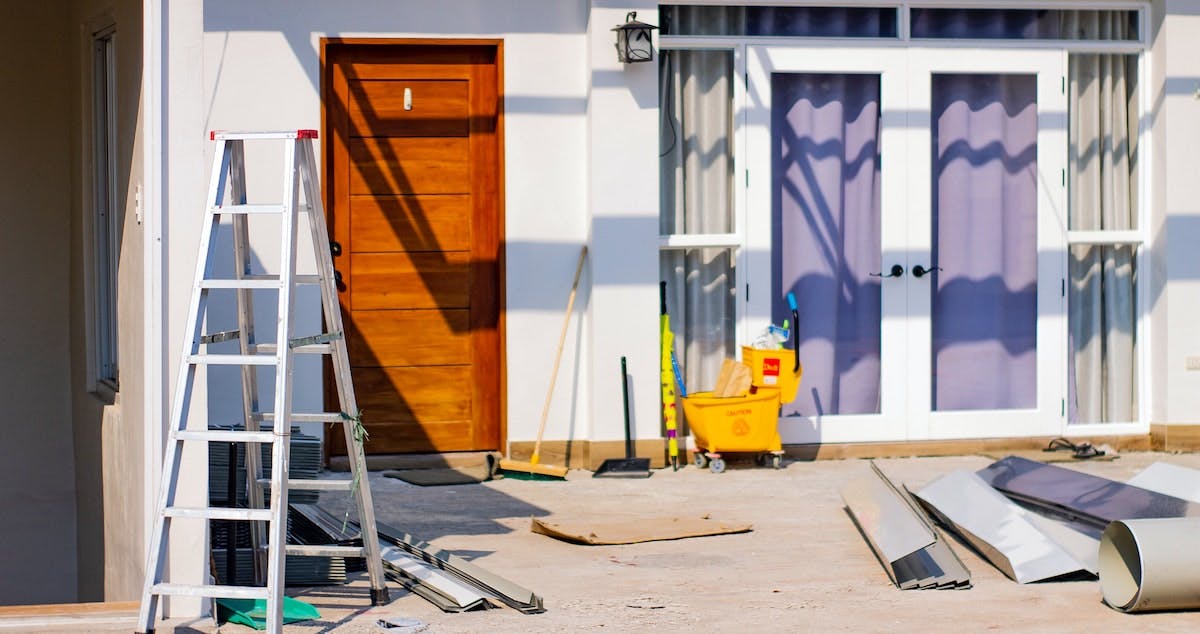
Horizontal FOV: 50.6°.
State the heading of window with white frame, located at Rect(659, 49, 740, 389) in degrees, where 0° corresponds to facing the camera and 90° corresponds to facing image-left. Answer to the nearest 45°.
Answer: approximately 0°

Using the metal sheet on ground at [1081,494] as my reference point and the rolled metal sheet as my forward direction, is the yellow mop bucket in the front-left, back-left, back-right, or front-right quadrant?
back-right

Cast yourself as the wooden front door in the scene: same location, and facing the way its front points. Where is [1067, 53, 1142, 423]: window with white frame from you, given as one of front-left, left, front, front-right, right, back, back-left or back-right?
left

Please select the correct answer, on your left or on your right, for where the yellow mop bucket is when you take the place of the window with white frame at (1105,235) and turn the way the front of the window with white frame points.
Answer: on your right

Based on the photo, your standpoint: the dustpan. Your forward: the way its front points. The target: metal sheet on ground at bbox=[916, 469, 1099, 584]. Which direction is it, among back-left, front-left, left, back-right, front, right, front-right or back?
front-left

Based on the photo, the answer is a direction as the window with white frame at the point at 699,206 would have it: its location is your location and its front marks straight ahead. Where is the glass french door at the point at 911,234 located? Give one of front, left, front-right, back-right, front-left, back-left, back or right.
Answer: left
